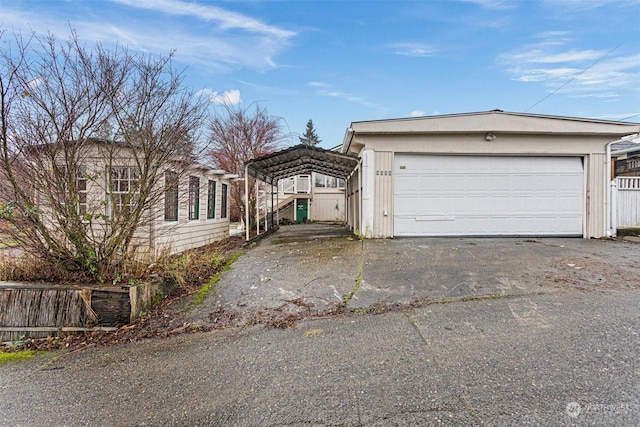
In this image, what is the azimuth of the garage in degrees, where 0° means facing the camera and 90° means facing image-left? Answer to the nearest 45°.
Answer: approximately 0°

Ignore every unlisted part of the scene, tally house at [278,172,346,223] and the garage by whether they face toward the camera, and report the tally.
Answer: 2

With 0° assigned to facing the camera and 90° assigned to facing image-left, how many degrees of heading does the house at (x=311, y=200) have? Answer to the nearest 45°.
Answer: approximately 0°

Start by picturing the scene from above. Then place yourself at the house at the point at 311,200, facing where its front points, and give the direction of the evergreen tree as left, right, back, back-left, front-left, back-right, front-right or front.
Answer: back

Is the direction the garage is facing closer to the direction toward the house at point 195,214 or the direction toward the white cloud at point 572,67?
the house

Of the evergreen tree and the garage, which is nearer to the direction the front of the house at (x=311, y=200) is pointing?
the garage

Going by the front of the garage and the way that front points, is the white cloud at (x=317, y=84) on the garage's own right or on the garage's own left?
on the garage's own right
